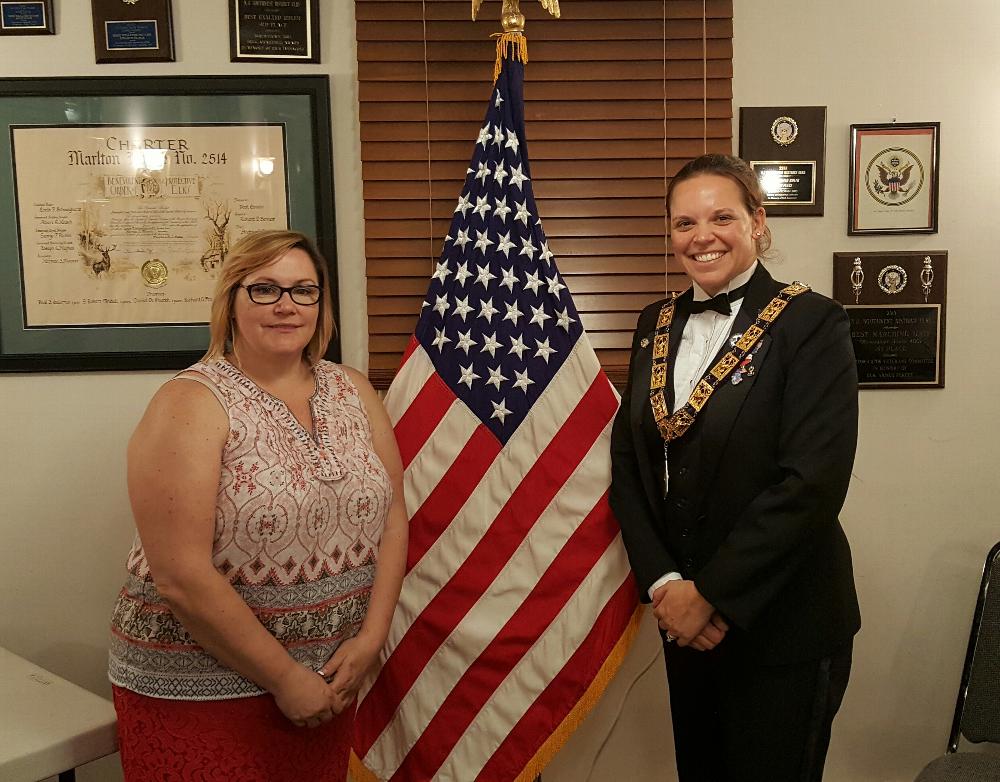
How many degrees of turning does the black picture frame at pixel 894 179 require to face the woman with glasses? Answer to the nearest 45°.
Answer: approximately 45° to its right

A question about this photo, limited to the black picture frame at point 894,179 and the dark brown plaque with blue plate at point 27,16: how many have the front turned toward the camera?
2

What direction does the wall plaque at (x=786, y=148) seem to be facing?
toward the camera

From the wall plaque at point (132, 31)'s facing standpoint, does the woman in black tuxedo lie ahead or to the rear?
ahead

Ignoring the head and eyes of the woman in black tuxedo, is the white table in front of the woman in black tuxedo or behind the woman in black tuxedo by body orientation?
in front

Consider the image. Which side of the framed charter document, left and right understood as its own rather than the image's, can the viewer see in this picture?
front

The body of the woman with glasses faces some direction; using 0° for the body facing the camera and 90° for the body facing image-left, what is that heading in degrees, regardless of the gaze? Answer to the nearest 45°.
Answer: approximately 315°

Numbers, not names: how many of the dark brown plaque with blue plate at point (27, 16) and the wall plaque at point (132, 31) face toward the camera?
2
